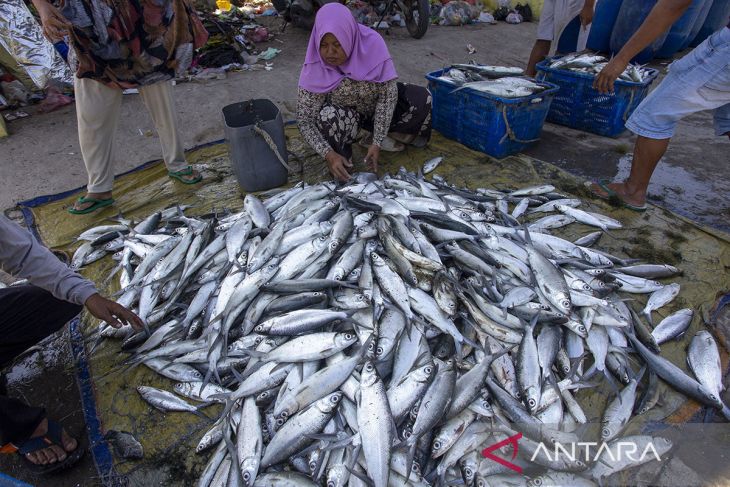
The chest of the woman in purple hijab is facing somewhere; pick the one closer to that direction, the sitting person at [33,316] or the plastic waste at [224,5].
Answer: the sitting person

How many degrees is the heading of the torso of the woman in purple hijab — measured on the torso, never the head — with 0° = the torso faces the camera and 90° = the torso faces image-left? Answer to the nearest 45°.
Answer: approximately 45°

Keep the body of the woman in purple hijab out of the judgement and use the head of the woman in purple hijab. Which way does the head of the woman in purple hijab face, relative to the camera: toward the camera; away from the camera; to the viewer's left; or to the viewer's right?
toward the camera

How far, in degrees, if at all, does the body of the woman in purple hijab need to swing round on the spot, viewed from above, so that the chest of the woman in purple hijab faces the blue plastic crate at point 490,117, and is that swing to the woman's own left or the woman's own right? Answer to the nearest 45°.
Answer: approximately 135° to the woman's own left

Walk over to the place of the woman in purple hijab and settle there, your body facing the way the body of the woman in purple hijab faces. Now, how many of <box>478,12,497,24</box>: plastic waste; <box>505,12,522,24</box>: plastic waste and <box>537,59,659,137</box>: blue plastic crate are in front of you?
0

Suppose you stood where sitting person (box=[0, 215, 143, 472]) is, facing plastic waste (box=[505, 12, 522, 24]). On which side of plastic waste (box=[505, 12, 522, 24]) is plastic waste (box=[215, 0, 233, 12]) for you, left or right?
left

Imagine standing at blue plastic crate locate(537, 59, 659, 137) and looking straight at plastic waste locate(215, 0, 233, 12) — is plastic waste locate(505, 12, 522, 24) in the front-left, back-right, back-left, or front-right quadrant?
front-right

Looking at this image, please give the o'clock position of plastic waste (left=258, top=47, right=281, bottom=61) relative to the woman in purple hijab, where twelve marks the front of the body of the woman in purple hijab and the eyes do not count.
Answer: The plastic waste is roughly at 4 o'clock from the woman in purple hijab.

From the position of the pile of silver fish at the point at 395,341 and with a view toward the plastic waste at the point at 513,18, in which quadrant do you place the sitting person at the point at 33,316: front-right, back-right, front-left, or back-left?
back-left

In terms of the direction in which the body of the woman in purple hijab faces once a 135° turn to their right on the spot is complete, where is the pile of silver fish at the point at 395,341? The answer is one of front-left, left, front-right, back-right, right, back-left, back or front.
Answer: back
